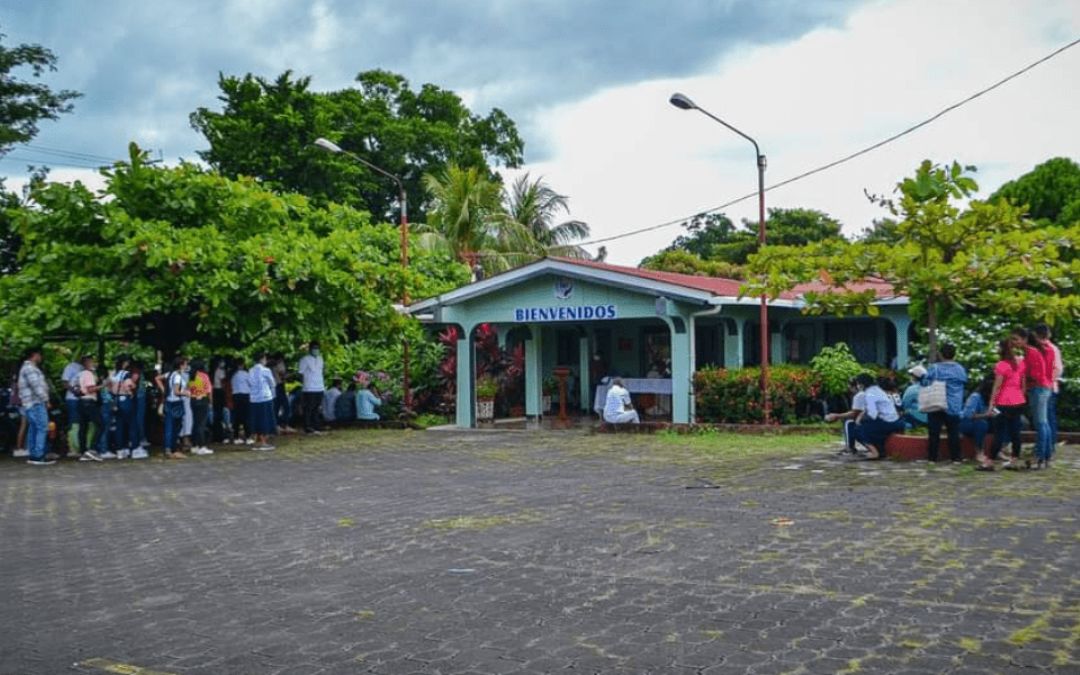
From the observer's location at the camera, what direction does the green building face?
facing the viewer and to the left of the viewer

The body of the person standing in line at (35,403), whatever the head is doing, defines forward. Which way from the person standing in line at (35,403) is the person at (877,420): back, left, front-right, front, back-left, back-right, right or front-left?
front-right

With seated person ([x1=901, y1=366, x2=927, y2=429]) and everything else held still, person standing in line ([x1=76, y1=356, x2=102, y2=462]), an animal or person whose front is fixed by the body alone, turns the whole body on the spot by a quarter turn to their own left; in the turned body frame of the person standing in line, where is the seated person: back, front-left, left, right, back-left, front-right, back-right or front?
back-right

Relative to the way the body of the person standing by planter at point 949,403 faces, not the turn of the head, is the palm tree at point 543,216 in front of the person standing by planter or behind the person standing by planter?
in front

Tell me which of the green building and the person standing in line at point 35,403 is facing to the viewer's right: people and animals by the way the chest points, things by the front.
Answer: the person standing in line

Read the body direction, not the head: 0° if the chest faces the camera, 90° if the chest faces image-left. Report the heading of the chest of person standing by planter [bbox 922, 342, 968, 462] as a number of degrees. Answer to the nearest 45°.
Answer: approximately 180°

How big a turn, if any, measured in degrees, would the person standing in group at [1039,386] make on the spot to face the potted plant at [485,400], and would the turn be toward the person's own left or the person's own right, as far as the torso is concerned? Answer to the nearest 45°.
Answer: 0° — they already face it

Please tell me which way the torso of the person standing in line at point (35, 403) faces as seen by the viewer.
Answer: to the viewer's right

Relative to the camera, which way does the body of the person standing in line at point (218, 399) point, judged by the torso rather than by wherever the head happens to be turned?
to the viewer's right

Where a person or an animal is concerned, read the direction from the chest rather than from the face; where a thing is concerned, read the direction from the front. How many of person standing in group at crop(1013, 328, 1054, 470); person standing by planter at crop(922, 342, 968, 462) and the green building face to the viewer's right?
0

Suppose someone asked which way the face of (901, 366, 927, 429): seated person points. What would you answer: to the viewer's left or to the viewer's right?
to the viewer's left

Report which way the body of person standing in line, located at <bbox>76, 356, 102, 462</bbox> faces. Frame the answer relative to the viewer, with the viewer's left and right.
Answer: facing to the right of the viewer
